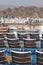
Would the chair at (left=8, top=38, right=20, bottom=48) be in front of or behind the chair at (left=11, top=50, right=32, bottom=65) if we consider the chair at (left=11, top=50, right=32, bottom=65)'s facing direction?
in front

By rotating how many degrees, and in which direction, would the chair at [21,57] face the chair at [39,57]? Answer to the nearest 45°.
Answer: approximately 90° to its right

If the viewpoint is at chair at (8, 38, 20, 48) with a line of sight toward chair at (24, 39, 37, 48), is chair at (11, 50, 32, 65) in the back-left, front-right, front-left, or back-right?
front-right

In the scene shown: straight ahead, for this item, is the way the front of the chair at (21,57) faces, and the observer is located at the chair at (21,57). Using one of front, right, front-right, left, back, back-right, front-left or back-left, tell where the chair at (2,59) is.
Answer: left

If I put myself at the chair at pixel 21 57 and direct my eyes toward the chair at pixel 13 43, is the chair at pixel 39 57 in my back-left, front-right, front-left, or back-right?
back-right

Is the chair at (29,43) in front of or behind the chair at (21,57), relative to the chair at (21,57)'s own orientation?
in front

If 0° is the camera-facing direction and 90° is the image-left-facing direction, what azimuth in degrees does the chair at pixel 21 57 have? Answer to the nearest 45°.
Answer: approximately 180°
